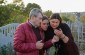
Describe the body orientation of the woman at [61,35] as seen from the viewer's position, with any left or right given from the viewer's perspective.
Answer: facing the viewer and to the left of the viewer

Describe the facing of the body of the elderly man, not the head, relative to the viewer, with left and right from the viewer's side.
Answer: facing the viewer and to the right of the viewer

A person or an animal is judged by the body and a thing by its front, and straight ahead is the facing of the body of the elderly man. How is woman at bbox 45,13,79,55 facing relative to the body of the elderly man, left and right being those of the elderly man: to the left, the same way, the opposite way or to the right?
to the right

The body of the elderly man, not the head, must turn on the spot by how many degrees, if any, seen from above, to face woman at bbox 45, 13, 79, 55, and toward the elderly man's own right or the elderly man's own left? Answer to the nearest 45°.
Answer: approximately 45° to the elderly man's own left

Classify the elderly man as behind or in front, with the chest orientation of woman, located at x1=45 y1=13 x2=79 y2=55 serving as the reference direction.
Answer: in front

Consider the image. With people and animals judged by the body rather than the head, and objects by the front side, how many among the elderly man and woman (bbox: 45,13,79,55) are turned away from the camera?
0
